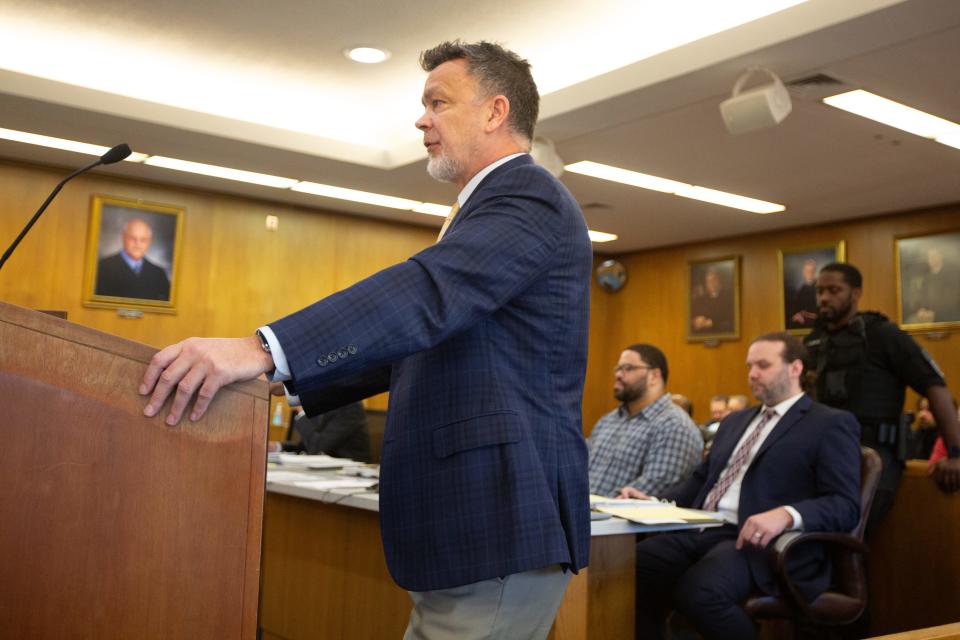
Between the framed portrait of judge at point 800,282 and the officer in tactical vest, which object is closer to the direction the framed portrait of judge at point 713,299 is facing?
the officer in tactical vest

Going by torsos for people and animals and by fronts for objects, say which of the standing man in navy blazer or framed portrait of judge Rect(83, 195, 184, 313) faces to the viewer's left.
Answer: the standing man in navy blazer

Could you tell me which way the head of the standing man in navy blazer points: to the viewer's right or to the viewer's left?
to the viewer's left

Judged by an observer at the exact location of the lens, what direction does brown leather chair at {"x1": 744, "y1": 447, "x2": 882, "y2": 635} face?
facing to the left of the viewer

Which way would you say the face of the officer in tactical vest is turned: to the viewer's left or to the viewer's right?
to the viewer's left

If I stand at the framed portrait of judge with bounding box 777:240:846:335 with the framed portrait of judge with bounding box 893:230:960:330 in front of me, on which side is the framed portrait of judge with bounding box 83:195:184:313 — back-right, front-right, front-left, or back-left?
back-right
